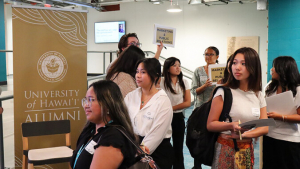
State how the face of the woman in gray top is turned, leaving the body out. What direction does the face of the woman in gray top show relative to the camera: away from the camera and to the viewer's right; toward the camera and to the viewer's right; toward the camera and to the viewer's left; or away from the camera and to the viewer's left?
toward the camera and to the viewer's left

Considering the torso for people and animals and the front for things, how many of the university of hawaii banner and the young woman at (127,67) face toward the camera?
1

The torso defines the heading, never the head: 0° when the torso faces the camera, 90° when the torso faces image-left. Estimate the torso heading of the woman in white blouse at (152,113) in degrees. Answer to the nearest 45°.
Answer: approximately 45°

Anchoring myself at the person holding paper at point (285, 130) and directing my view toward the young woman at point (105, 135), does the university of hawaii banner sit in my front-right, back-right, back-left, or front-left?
front-right

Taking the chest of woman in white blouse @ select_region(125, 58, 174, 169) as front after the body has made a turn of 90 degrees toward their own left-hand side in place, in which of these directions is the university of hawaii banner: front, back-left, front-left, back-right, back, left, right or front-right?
back

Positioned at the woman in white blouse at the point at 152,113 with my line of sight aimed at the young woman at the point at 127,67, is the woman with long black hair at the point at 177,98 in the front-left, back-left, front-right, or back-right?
front-right

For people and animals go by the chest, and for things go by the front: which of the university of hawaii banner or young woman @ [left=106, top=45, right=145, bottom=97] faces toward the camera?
the university of hawaii banner

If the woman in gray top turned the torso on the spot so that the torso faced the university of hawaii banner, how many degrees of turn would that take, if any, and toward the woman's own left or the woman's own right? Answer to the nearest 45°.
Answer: approximately 90° to the woman's own right

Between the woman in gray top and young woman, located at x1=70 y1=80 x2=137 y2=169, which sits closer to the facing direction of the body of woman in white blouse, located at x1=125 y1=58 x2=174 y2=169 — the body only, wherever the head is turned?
the young woman

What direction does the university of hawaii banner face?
toward the camera
